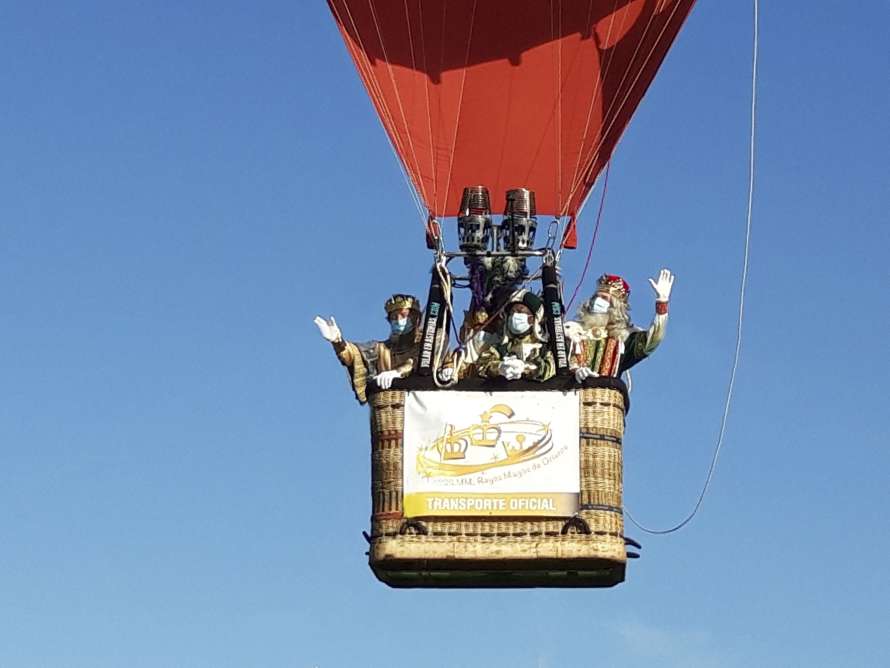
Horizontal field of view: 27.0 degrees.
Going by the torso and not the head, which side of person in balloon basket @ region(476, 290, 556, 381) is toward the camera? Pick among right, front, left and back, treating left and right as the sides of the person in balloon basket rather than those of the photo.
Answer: front

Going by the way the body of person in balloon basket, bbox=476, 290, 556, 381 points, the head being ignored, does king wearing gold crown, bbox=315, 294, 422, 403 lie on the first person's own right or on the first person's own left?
on the first person's own right
